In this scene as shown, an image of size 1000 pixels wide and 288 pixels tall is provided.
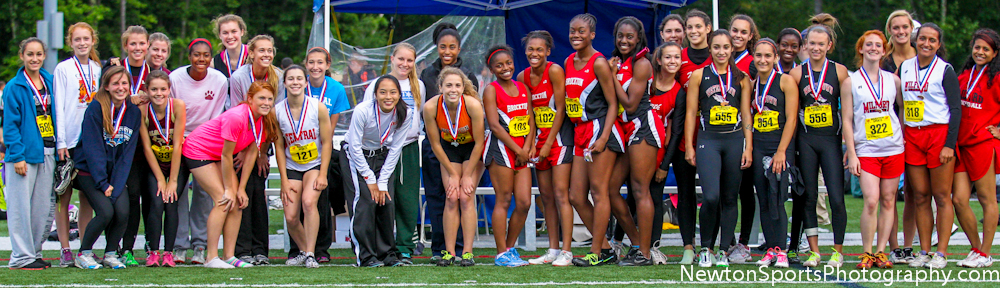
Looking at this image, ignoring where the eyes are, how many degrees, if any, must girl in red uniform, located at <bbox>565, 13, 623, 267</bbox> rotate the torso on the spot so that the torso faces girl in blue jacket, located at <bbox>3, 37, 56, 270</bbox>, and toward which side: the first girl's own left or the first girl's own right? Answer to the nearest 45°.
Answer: approximately 45° to the first girl's own right

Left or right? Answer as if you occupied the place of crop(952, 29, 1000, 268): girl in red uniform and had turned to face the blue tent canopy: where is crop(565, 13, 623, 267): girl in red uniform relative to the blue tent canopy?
left

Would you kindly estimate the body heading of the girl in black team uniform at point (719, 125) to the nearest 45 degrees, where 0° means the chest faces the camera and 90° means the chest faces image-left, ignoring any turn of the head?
approximately 0°
